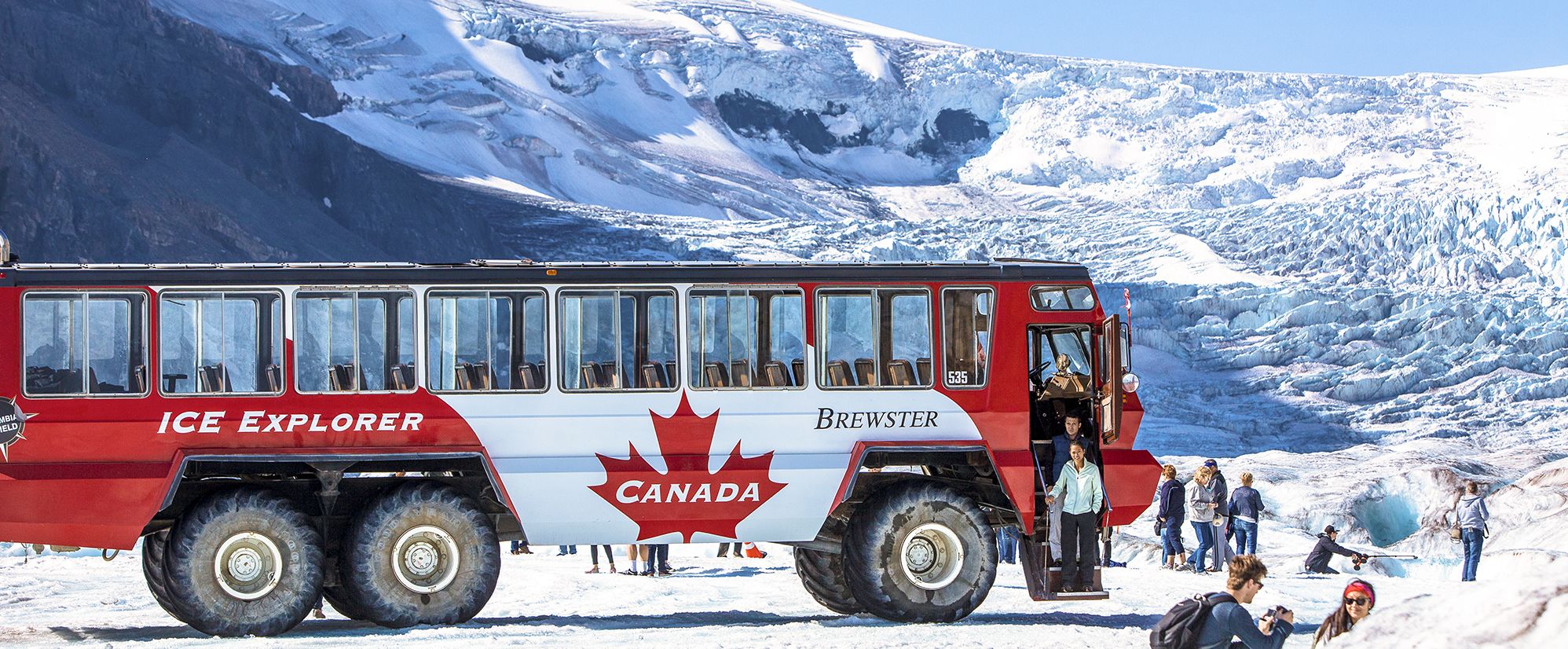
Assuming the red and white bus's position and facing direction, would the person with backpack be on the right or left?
on its right

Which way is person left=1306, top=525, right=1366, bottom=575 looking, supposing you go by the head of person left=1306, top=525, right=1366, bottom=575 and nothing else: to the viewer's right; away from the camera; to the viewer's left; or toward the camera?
to the viewer's right

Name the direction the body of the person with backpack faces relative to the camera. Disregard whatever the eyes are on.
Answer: to the viewer's right

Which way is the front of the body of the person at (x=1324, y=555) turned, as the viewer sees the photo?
to the viewer's right

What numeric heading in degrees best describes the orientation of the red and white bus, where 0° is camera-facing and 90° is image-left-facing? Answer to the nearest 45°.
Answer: approximately 270°

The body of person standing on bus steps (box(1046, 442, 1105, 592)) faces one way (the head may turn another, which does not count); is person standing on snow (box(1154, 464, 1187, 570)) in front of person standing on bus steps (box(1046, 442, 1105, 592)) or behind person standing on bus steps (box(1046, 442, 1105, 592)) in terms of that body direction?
behind

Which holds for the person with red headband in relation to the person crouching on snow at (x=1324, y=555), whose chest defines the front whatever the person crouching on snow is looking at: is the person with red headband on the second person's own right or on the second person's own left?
on the second person's own right
